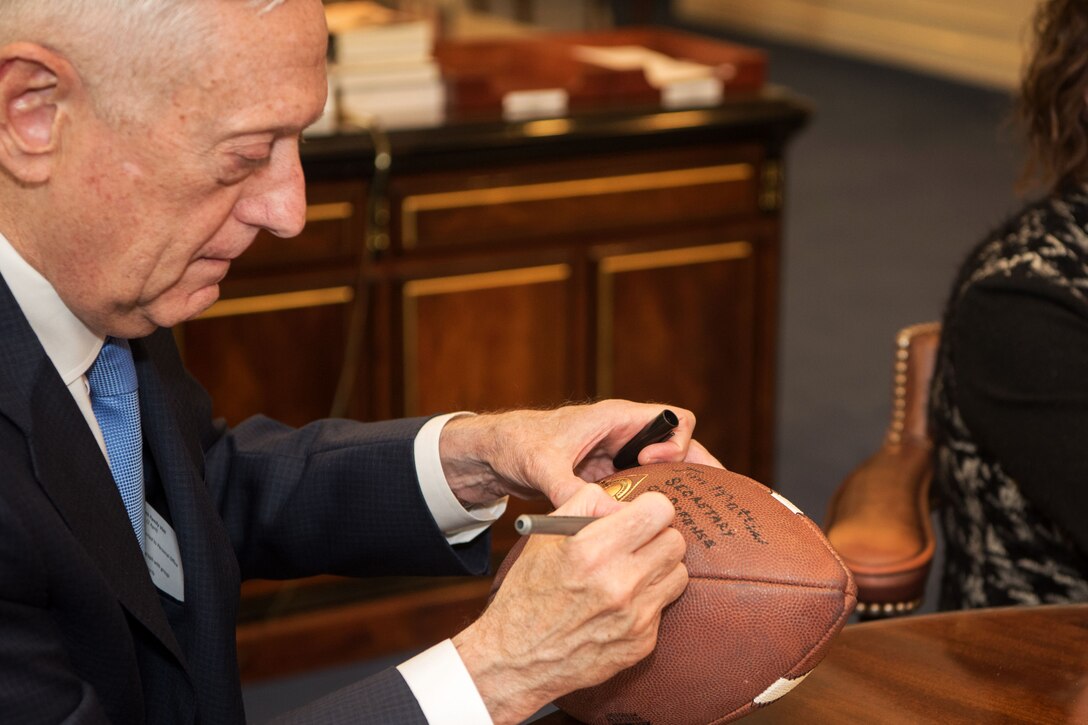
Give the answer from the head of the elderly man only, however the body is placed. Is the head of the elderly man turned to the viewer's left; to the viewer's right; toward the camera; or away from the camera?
to the viewer's right

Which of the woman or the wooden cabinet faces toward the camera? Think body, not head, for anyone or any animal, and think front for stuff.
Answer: the wooden cabinet

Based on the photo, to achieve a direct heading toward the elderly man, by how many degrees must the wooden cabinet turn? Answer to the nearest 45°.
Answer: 0° — it already faces them

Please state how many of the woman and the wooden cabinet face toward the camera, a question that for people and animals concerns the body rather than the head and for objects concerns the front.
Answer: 1

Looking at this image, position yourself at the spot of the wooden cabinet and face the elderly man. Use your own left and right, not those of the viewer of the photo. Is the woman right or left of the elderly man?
left

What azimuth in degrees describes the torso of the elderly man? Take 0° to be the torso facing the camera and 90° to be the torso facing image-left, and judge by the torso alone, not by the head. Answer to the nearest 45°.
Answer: approximately 315°

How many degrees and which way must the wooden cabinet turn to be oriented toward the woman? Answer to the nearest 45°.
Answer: approximately 45° to its left

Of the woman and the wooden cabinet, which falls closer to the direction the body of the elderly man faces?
the woman

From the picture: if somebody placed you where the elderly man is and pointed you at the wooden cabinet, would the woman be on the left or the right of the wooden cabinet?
right

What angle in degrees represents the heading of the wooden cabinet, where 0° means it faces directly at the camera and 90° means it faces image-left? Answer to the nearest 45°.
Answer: approximately 0°
